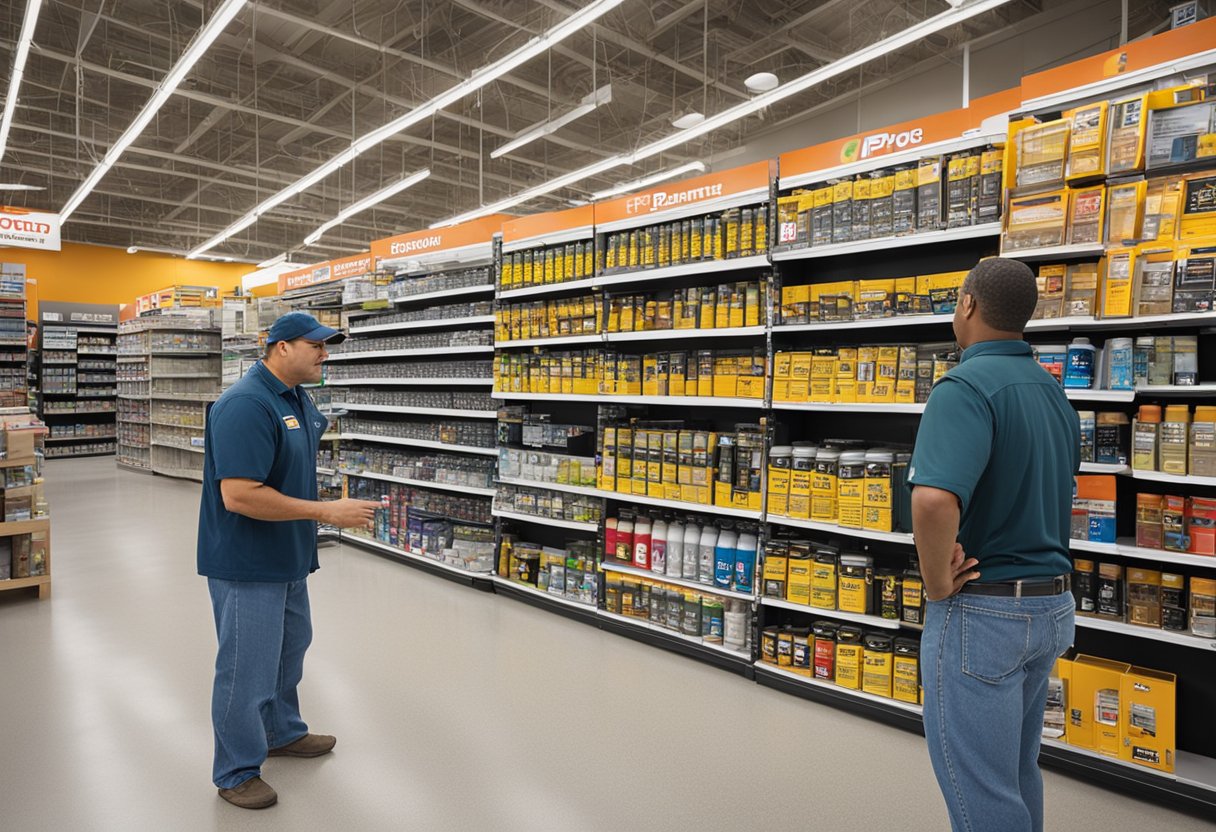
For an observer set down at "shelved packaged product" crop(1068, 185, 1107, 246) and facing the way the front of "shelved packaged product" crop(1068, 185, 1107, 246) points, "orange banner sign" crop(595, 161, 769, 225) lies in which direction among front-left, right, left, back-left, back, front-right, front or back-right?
front-right

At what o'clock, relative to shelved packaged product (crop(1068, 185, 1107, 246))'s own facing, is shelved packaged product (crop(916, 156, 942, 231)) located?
shelved packaged product (crop(916, 156, 942, 231)) is roughly at 2 o'clock from shelved packaged product (crop(1068, 185, 1107, 246)).

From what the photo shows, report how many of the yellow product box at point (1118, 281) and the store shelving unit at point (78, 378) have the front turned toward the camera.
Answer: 2

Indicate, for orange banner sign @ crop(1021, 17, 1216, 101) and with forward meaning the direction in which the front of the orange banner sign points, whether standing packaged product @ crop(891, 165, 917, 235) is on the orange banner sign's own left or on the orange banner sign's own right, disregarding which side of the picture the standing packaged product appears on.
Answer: on the orange banner sign's own right

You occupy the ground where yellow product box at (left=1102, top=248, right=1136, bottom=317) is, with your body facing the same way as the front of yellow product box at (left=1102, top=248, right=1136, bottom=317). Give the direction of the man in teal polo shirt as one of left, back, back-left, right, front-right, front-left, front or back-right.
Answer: front

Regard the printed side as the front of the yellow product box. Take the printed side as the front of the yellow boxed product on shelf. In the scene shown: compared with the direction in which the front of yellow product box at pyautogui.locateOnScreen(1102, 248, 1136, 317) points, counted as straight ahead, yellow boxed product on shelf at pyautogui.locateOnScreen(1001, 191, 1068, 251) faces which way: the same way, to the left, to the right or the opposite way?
the same way

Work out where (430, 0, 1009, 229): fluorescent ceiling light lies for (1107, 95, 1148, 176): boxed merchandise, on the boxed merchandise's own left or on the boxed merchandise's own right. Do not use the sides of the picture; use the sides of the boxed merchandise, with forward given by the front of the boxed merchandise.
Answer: on the boxed merchandise's own right

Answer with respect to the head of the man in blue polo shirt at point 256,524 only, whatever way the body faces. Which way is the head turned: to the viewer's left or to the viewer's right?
to the viewer's right

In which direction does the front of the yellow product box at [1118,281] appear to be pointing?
toward the camera

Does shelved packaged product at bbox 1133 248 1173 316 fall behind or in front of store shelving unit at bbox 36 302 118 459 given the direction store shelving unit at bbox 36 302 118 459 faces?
in front

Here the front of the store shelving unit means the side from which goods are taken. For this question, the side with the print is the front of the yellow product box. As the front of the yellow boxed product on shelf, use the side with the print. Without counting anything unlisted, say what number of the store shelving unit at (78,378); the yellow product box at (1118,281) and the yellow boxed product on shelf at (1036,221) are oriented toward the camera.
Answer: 3

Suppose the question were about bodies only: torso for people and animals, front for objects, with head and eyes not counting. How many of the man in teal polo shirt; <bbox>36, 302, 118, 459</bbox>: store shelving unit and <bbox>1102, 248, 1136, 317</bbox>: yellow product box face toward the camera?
2

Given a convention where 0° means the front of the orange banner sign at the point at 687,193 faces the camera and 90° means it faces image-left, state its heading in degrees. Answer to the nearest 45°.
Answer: approximately 45°

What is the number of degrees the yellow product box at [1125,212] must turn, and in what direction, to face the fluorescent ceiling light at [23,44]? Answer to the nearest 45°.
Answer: approximately 45° to its right

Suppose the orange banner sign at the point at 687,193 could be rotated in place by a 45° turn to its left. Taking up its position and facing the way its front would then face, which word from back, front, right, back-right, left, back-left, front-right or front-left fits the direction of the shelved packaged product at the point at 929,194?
front-left

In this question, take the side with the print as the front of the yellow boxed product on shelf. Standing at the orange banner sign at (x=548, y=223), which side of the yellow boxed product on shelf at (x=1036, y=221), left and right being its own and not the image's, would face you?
right

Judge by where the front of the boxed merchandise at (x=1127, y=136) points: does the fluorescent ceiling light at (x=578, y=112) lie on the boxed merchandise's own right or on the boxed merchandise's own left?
on the boxed merchandise's own right
